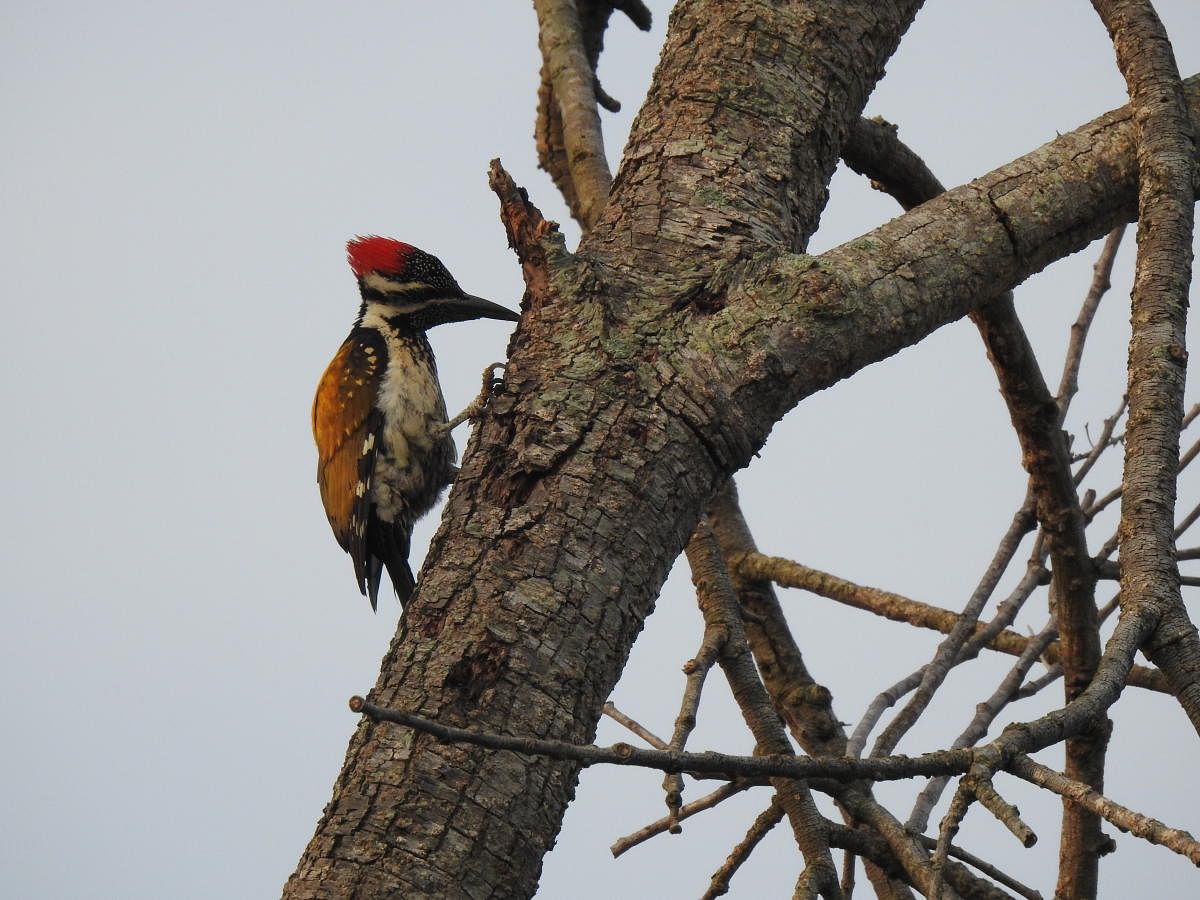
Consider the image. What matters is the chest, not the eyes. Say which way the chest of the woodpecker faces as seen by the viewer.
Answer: to the viewer's right
